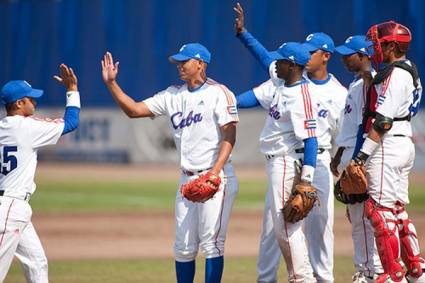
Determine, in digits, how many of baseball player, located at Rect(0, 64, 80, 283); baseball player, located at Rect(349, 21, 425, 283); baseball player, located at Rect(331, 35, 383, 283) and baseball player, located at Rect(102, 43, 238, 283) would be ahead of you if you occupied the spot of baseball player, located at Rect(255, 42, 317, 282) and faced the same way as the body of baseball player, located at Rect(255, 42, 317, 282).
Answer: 2

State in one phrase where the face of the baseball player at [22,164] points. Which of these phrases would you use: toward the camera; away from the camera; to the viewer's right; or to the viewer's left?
to the viewer's right

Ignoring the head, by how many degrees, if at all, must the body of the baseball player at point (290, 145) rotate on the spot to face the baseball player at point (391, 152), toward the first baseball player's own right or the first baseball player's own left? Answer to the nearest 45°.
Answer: approximately 180°

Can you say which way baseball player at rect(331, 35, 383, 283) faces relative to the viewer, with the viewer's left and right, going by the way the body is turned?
facing the viewer and to the left of the viewer

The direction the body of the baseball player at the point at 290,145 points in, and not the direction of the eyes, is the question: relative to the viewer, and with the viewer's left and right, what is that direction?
facing to the left of the viewer

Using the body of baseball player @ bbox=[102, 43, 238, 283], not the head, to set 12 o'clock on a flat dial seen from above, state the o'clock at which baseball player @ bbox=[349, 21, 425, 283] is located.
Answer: baseball player @ bbox=[349, 21, 425, 283] is roughly at 8 o'clock from baseball player @ bbox=[102, 43, 238, 283].

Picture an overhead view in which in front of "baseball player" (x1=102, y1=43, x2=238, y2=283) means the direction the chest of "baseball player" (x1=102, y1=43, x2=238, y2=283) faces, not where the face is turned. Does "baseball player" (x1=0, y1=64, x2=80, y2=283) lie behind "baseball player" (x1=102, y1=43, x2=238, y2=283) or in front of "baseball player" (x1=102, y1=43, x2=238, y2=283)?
in front

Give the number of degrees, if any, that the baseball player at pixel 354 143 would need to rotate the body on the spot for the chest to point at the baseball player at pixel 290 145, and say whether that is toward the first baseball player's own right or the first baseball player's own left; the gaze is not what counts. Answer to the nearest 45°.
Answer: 0° — they already face them

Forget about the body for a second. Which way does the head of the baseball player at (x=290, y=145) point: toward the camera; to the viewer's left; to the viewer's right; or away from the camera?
to the viewer's left

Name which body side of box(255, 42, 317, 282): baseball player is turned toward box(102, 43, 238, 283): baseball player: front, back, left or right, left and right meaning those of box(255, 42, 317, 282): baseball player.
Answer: front

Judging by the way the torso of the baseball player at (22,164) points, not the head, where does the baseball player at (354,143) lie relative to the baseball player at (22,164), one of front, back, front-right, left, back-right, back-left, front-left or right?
front-right

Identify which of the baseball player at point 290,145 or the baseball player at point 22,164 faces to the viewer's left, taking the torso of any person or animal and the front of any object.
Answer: the baseball player at point 290,145
